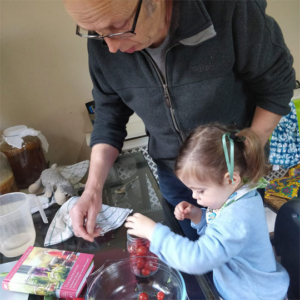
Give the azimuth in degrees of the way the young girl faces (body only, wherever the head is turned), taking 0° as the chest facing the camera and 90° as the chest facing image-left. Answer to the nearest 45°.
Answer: approximately 90°

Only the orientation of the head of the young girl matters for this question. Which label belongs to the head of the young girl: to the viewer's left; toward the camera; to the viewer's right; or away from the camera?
to the viewer's left

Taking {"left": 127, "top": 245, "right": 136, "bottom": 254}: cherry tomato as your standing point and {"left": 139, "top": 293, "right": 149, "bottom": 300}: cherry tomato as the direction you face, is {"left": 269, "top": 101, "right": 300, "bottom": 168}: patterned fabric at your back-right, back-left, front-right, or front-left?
back-left

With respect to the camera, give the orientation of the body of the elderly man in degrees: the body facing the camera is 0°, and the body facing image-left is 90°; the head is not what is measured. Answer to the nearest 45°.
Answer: approximately 45°

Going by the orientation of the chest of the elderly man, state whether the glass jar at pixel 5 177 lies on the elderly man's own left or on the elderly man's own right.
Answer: on the elderly man's own right
